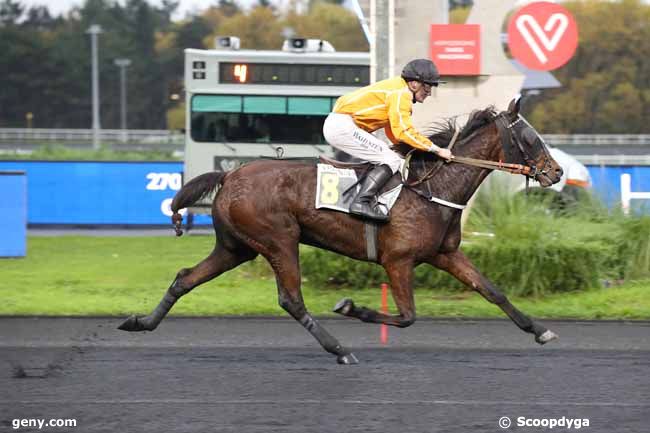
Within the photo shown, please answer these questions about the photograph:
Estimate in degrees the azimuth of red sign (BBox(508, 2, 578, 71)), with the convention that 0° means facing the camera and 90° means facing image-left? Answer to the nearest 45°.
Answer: approximately 0°

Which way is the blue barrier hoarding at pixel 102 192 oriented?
toward the camera

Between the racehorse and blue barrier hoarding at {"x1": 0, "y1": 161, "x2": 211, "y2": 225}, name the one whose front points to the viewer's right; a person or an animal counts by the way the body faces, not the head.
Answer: the racehorse

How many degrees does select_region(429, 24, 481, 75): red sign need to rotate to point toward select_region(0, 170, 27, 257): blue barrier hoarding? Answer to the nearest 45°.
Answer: approximately 90° to its right

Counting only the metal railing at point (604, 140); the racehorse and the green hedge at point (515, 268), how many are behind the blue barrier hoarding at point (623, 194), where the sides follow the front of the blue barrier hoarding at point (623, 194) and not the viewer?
1

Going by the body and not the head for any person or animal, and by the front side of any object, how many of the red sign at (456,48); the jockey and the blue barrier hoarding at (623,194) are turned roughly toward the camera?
2

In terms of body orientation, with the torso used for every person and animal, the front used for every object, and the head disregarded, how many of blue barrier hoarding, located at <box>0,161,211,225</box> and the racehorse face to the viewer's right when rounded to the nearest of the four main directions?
1

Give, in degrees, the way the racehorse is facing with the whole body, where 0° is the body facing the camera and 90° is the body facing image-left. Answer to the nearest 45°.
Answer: approximately 270°

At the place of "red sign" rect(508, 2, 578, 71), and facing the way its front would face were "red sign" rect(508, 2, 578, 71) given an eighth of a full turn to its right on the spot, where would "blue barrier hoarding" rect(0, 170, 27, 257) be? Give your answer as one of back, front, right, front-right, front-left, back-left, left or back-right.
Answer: front-right

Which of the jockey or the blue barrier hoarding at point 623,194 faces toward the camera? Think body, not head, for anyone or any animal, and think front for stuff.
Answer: the blue barrier hoarding

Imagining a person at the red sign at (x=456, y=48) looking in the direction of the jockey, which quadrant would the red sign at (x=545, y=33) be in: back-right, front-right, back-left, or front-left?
back-left

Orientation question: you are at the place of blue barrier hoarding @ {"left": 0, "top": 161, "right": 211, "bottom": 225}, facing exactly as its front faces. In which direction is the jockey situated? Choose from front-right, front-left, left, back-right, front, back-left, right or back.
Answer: front

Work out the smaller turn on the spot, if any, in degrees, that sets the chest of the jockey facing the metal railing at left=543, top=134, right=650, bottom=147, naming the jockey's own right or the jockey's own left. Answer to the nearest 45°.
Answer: approximately 90° to the jockey's own left

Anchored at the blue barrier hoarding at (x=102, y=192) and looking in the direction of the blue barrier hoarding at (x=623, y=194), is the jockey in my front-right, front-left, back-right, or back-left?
front-right

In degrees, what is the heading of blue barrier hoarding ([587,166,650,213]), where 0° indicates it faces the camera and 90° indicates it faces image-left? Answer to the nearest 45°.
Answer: approximately 0°
